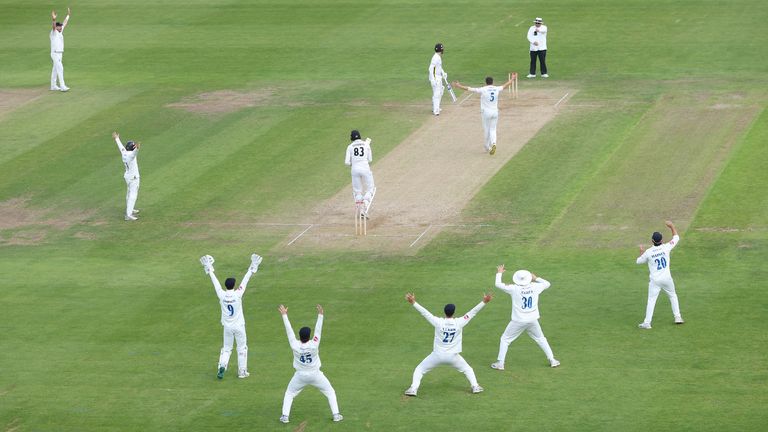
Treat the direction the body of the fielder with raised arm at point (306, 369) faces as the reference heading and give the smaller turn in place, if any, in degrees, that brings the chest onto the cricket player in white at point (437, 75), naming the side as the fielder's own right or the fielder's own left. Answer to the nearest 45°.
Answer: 0° — they already face them

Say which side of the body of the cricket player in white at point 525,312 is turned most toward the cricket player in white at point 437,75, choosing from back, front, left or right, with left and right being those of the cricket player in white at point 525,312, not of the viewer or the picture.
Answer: front

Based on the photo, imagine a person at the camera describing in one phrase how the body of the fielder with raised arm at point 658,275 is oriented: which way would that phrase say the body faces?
away from the camera

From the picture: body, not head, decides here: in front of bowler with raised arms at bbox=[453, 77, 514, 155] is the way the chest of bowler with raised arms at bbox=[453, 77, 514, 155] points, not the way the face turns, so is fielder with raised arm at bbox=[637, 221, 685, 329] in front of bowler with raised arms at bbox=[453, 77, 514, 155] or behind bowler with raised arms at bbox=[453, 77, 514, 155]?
behind

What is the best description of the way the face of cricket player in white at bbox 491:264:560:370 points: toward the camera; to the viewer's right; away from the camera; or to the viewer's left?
away from the camera

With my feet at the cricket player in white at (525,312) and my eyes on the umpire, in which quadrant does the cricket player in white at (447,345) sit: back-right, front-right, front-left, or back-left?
back-left

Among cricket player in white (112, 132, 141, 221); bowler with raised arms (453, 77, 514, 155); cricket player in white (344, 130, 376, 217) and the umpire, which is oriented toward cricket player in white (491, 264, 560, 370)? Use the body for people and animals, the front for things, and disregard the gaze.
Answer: the umpire

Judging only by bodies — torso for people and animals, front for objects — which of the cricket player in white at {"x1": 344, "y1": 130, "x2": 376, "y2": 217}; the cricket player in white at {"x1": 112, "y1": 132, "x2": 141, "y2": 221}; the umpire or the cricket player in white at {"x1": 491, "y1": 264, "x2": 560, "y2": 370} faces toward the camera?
the umpire

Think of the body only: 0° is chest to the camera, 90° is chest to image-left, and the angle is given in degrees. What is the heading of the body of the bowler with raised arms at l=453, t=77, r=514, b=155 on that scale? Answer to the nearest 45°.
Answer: approximately 180°

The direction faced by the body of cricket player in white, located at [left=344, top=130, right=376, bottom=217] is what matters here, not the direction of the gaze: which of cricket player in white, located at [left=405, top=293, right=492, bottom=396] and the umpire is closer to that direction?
the umpire

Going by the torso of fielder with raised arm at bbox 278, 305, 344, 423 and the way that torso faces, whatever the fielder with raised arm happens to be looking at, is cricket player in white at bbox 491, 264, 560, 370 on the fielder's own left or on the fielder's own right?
on the fielder's own right

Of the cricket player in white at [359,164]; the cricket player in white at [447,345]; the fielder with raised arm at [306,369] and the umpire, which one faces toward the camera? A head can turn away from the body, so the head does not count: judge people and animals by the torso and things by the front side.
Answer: the umpire

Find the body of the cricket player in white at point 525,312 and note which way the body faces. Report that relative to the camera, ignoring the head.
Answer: away from the camera
